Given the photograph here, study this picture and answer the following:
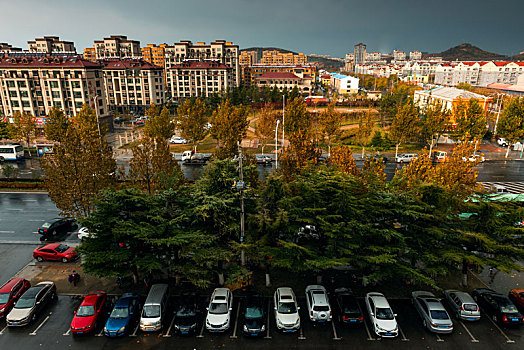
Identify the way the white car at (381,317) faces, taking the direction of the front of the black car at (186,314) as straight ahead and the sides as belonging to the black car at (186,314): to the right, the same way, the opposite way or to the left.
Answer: the same way

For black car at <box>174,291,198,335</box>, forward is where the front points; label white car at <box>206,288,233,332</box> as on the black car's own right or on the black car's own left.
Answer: on the black car's own left

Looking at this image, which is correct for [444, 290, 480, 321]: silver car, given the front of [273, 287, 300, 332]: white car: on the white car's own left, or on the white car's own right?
on the white car's own left

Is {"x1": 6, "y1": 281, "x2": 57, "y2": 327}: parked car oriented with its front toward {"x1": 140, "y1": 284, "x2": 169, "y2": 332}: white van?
no

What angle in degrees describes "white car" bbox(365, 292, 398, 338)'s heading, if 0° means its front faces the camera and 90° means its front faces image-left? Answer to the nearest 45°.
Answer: approximately 315°

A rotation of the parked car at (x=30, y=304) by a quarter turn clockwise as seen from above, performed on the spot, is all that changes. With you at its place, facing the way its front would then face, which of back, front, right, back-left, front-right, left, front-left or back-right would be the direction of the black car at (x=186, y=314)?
back

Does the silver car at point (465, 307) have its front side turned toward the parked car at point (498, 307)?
no

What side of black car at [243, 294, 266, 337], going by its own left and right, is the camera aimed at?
front

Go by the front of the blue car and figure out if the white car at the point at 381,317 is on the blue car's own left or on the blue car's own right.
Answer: on the blue car's own left

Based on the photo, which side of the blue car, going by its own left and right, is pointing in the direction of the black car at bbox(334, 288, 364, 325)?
left

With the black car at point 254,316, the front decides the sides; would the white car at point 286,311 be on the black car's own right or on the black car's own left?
on the black car's own left

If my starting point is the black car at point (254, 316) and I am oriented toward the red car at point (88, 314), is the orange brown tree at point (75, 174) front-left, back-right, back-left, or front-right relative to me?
front-right
